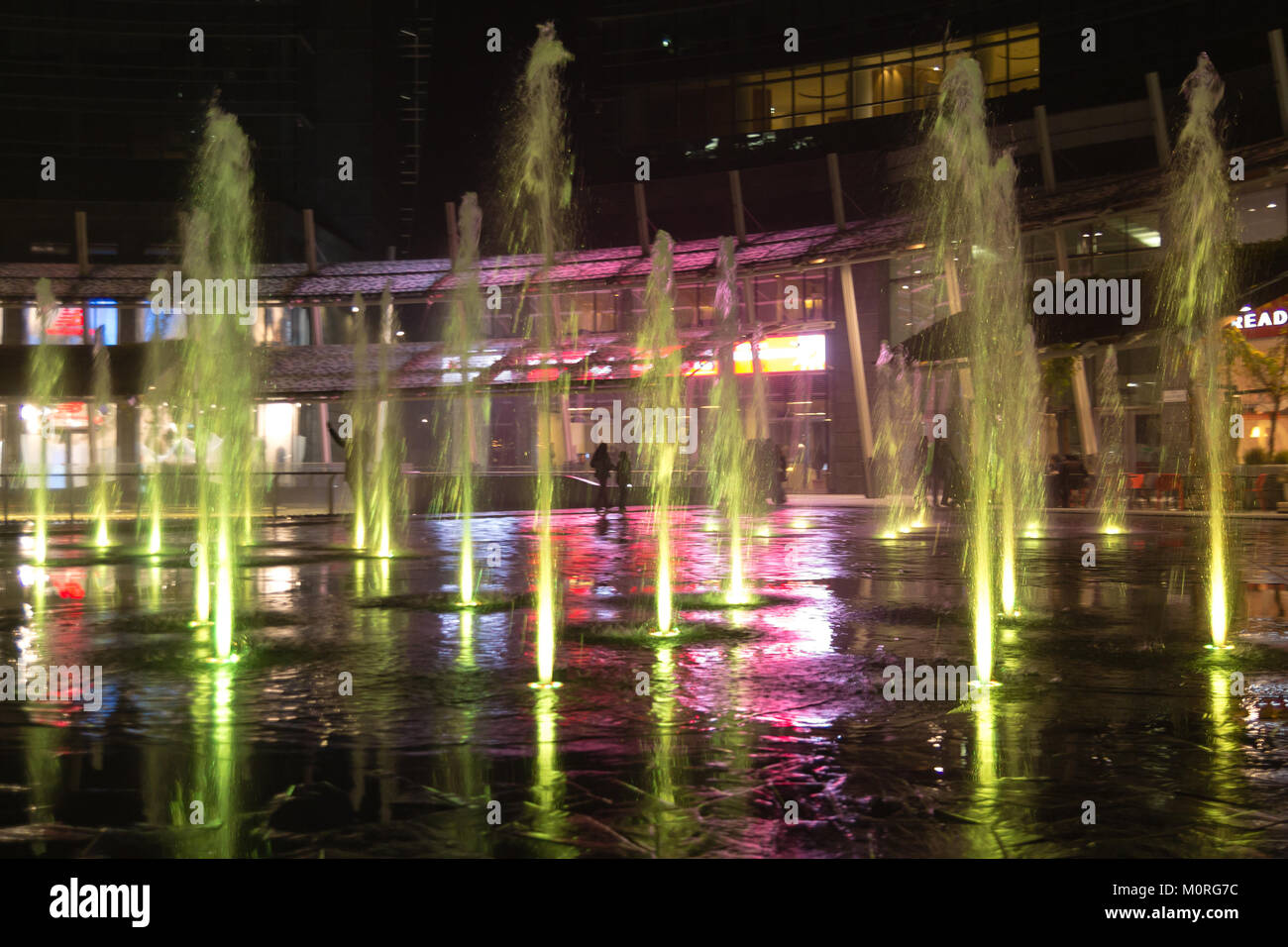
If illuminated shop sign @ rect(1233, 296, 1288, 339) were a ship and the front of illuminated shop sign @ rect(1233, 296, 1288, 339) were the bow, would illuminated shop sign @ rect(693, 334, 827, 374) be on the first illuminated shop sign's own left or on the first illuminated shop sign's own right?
on the first illuminated shop sign's own right

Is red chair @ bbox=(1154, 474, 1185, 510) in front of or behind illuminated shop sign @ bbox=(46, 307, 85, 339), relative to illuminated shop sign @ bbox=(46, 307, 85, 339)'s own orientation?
in front

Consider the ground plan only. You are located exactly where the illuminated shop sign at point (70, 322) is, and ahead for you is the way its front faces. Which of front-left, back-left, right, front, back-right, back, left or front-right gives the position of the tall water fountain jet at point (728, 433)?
front-left

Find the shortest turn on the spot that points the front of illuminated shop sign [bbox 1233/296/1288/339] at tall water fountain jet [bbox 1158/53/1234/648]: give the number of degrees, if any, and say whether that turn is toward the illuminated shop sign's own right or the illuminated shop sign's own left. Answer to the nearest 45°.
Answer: approximately 45° to the illuminated shop sign's own left

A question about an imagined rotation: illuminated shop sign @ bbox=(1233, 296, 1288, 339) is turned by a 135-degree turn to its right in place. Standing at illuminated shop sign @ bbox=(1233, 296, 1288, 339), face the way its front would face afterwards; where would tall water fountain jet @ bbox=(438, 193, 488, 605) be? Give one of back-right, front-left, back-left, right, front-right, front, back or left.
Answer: left

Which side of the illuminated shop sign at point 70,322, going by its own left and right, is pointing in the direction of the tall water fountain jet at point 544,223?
front

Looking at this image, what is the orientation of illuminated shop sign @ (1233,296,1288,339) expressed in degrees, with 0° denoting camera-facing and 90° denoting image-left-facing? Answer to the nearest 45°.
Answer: approximately 45°

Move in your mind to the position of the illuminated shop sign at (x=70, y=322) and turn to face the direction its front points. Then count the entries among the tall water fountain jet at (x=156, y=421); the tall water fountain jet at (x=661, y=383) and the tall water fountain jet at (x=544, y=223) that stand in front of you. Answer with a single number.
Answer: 3

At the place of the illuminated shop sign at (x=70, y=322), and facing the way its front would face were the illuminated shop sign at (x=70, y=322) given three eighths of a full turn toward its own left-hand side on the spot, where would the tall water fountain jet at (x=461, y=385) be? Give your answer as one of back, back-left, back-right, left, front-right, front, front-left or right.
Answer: right

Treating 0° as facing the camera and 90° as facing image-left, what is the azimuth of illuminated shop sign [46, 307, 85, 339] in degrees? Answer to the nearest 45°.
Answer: approximately 0°

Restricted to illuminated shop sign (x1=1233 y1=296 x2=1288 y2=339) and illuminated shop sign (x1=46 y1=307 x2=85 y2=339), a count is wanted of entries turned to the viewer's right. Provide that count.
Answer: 0

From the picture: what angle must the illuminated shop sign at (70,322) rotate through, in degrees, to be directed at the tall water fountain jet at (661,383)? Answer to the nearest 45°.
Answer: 0° — it already faces it

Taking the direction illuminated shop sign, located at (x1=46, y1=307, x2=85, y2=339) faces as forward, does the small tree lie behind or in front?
in front
